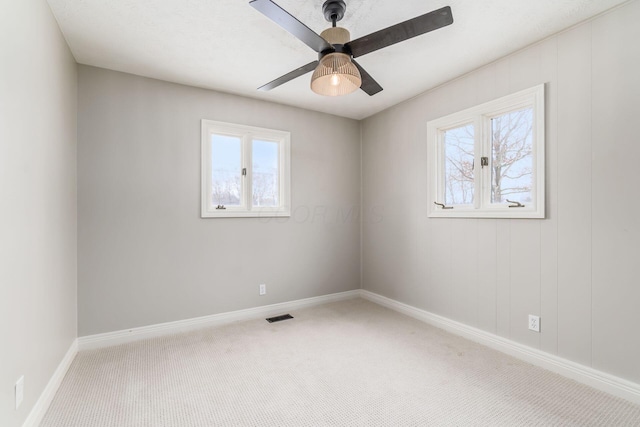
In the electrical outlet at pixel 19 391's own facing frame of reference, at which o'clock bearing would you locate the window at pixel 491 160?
The window is roughly at 1 o'clock from the electrical outlet.

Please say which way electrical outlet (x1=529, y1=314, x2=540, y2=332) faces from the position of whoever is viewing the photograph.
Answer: facing the viewer and to the left of the viewer

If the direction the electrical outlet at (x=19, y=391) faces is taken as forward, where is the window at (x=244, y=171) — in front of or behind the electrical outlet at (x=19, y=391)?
in front

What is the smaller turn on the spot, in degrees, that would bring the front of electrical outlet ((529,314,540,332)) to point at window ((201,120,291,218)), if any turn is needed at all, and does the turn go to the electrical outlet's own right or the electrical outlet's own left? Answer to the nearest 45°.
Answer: approximately 45° to the electrical outlet's own right

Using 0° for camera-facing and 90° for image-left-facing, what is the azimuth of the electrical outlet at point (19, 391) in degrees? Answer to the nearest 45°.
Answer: approximately 270°

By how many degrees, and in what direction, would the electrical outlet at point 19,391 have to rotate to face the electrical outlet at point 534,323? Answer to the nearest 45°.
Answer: approximately 45° to its right

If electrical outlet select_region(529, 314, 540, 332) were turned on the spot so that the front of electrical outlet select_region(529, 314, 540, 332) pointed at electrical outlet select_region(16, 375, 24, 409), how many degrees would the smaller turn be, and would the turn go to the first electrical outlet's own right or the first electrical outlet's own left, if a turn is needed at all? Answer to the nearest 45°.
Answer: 0° — it already faces it

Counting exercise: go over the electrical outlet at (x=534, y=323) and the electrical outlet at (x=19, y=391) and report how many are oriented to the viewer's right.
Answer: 1
